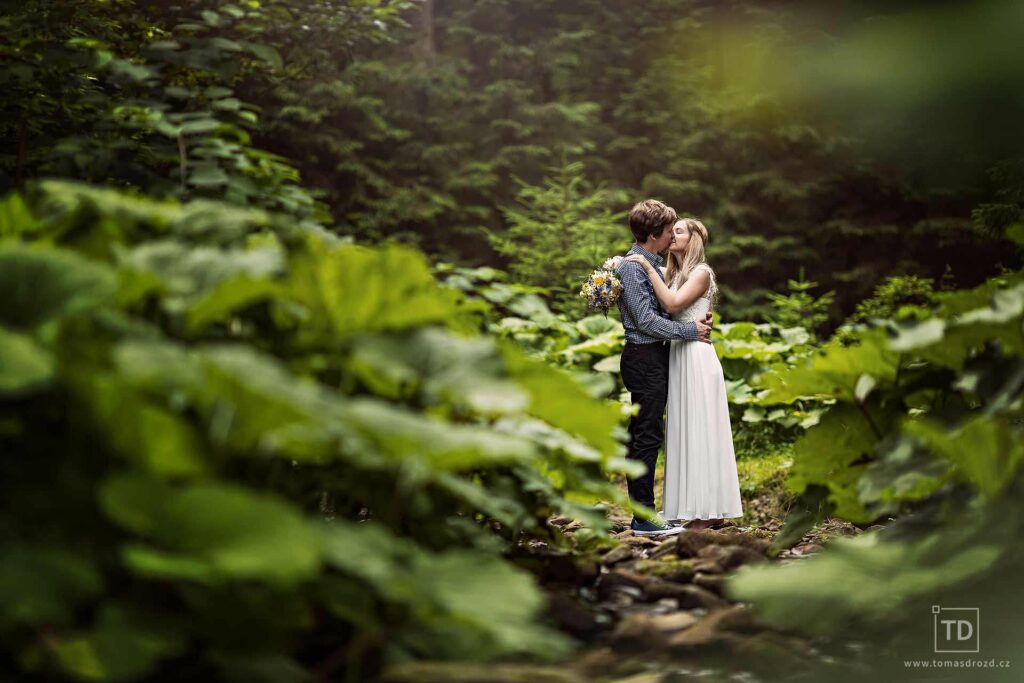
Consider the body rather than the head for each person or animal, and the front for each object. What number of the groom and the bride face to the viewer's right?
1

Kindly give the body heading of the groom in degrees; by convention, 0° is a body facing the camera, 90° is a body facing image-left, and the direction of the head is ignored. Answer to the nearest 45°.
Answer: approximately 270°

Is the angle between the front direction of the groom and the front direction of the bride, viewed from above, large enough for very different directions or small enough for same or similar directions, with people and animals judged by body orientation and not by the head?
very different directions

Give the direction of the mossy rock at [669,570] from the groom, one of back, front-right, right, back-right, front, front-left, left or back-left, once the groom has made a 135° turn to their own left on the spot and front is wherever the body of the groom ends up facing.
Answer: back-left

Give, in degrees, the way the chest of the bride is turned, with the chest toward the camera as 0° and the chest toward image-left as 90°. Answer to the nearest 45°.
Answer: approximately 90°

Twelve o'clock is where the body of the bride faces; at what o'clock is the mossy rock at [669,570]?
The mossy rock is roughly at 9 o'clock from the bride.
